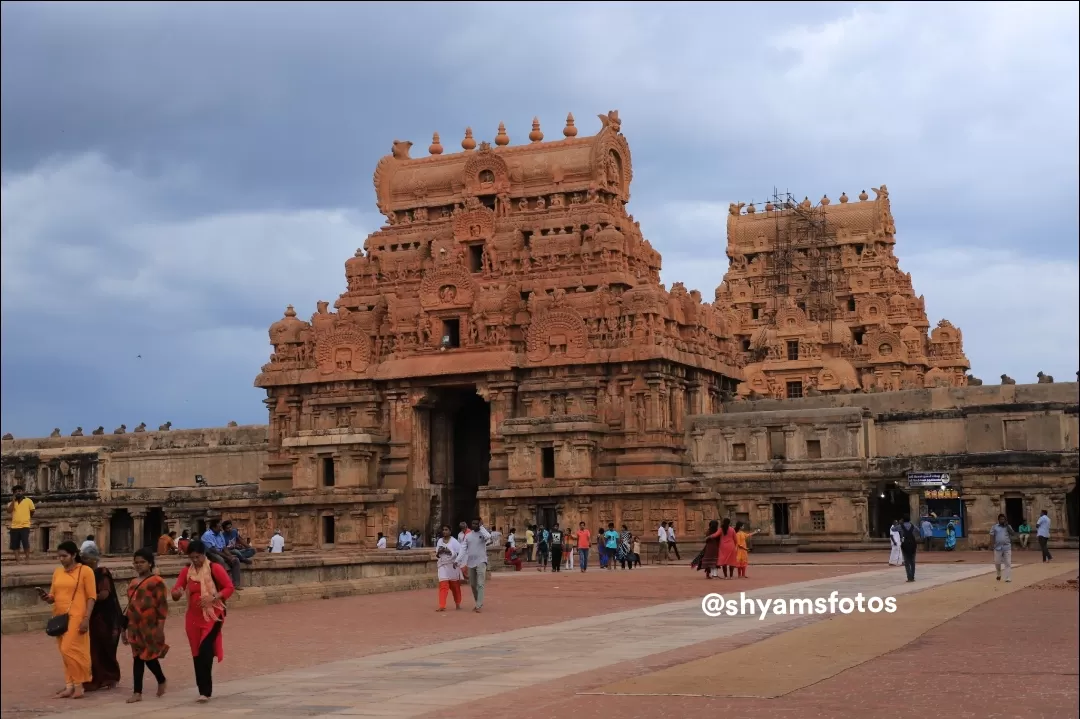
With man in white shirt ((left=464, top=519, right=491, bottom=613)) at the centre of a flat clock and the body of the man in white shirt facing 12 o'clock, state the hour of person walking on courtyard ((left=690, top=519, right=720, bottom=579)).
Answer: The person walking on courtyard is roughly at 7 o'clock from the man in white shirt.

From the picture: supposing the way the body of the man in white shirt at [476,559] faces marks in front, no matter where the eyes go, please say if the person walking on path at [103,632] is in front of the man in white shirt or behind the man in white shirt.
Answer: in front

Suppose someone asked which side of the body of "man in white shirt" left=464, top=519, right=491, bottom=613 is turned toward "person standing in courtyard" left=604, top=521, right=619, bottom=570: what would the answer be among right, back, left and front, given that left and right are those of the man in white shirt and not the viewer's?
back

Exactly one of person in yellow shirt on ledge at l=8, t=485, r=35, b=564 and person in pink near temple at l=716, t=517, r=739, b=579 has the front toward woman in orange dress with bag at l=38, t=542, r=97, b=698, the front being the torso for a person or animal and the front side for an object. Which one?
person in yellow shirt on ledge at l=8, t=485, r=35, b=564

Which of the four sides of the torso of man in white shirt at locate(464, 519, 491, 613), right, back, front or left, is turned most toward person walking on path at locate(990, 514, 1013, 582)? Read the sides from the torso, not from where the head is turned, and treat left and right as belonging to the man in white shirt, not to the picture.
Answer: left
